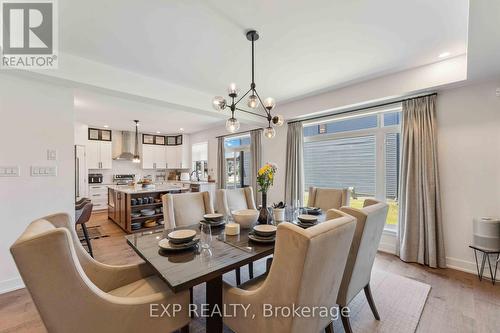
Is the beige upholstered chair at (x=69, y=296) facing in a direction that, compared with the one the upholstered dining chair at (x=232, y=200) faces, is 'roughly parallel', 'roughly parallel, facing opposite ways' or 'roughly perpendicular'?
roughly perpendicular

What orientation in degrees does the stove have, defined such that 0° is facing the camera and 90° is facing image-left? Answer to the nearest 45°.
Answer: approximately 0°

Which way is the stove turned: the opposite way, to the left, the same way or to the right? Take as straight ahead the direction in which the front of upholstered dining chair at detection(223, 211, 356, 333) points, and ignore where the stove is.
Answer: the opposite way

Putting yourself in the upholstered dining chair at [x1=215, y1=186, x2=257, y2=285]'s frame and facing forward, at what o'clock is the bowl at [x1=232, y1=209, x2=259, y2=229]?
The bowl is roughly at 1 o'clock from the upholstered dining chair.

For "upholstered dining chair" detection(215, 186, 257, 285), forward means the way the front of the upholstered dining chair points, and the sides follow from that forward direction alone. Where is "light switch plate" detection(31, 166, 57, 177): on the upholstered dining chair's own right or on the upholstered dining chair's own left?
on the upholstered dining chair's own right

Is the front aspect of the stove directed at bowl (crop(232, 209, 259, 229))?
yes

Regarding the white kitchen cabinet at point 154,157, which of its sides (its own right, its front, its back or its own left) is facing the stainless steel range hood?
right

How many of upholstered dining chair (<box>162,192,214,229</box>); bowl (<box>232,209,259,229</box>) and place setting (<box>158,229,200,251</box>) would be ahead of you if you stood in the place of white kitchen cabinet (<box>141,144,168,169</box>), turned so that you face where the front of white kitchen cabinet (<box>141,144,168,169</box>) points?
3

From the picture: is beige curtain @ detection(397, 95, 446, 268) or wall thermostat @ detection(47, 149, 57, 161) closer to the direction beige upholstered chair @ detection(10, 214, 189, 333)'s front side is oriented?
the beige curtain

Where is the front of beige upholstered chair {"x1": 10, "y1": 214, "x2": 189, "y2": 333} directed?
to the viewer's right
